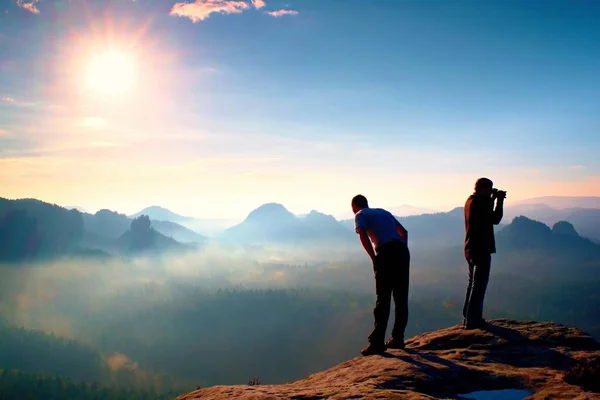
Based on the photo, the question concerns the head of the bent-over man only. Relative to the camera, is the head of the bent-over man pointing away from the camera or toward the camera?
away from the camera

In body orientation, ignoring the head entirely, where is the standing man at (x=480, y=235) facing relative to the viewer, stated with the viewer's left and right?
facing to the right of the viewer

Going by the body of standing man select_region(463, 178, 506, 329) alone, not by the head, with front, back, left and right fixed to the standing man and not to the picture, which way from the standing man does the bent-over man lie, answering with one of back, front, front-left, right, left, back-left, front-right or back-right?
back-right

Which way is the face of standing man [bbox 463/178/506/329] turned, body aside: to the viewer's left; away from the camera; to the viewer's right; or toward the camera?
to the viewer's right
